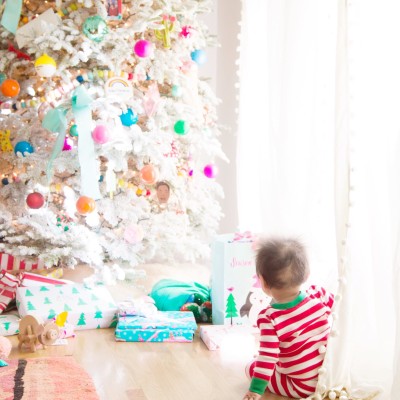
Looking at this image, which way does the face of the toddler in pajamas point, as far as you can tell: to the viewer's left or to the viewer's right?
to the viewer's left

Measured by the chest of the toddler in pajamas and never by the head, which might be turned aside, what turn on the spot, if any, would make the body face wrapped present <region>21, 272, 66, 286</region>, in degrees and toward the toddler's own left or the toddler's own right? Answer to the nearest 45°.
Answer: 0° — they already face it

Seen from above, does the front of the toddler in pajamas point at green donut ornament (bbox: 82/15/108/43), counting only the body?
yes

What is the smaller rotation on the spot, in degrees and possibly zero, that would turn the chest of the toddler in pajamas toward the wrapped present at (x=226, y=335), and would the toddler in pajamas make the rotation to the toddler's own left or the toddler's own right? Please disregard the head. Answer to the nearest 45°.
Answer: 0° — they already face it

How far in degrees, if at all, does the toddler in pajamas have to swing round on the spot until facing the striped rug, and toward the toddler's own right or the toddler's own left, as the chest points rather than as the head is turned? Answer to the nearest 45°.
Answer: approximately 45° to the toddler's own left

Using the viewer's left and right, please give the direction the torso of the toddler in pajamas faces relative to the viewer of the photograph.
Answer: facing away from the viewer and to the left of the viewer

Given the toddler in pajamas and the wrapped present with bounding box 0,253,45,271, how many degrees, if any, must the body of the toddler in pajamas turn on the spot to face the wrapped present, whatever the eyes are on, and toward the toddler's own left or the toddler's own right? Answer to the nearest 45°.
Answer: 0° — they already face it
